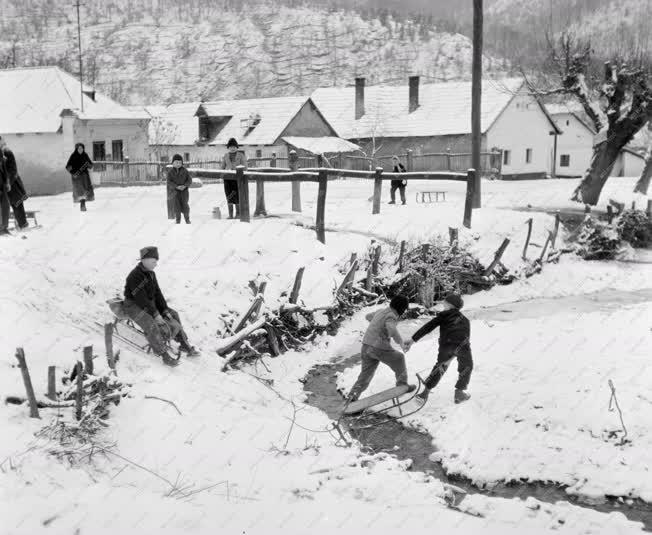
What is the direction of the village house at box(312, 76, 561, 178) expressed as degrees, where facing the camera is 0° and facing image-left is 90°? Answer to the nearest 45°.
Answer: approximately 315°

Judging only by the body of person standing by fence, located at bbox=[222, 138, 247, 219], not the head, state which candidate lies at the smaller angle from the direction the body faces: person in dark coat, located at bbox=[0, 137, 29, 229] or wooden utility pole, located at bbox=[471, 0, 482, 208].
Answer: the person in dark coat

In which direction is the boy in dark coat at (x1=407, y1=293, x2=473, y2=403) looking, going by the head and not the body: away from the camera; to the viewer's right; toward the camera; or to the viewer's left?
to the viewer's left

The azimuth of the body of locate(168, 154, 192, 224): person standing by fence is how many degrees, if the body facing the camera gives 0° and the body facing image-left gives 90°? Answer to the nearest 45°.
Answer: approximately 0°

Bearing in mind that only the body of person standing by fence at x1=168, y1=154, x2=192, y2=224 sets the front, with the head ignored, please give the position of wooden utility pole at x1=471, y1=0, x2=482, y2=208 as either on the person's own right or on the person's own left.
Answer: on the person's own left

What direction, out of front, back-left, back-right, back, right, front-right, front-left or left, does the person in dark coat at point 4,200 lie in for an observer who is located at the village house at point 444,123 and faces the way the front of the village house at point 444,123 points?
front-right

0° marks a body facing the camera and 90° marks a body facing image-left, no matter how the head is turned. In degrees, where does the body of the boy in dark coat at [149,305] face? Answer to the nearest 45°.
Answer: approximately 315°

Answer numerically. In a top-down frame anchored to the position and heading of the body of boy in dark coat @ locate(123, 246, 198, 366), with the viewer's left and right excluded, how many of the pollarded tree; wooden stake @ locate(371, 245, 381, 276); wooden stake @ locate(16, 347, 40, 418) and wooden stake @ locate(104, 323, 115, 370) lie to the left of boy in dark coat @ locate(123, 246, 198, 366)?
2

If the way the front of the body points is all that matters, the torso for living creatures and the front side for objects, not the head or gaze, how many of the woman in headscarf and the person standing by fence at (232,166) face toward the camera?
2

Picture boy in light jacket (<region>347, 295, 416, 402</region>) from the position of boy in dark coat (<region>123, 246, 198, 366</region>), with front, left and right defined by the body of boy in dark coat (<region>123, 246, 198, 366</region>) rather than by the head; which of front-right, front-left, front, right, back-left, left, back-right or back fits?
front-left

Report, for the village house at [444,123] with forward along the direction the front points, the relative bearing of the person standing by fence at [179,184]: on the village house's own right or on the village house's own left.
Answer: on the village house's own right
